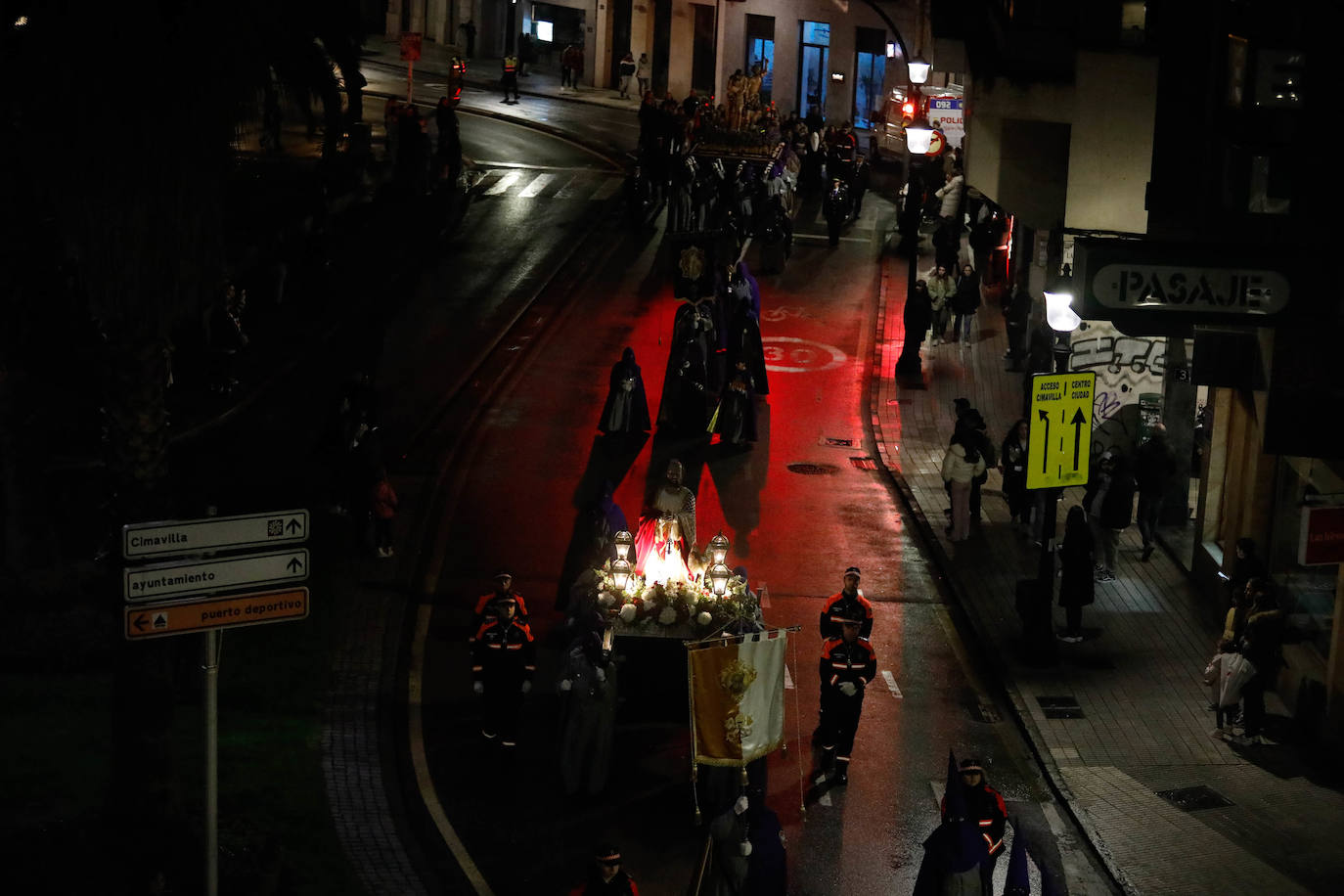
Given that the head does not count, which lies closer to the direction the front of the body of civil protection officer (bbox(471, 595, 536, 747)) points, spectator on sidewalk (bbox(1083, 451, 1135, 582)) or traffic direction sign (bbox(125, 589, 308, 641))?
the traffic direction sign

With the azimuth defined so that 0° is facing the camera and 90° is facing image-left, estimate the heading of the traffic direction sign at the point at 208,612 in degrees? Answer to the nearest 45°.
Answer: approximately 0°

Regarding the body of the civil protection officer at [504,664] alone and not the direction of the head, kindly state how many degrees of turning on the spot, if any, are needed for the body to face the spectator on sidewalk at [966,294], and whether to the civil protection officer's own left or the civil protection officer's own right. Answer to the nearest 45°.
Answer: approximately 135° to the civil protection officer's own left

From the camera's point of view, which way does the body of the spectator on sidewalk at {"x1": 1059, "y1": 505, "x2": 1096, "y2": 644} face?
to the viewer's left

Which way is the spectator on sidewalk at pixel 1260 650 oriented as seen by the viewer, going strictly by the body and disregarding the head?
to the viewer's left

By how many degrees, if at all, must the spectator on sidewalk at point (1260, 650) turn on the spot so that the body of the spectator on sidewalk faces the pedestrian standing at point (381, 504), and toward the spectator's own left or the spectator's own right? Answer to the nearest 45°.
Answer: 0° — they already face them

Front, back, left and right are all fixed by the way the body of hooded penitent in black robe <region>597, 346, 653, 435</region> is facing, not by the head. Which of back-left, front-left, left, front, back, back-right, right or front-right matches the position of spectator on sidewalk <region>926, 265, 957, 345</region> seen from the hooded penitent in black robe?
back-left

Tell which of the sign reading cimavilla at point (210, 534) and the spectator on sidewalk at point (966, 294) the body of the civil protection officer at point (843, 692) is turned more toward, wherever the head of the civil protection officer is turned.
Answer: the sign reading cimavilla

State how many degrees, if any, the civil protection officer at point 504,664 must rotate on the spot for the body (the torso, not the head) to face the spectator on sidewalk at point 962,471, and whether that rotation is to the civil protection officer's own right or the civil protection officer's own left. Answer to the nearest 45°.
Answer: approximately 135° to the civil protection officer's own left

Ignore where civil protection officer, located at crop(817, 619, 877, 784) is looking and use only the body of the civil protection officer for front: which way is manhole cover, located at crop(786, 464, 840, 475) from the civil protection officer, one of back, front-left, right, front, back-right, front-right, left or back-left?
back

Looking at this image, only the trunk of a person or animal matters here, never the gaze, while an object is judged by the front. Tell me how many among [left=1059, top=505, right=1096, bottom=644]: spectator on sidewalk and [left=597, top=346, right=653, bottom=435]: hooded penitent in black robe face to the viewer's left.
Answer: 1
